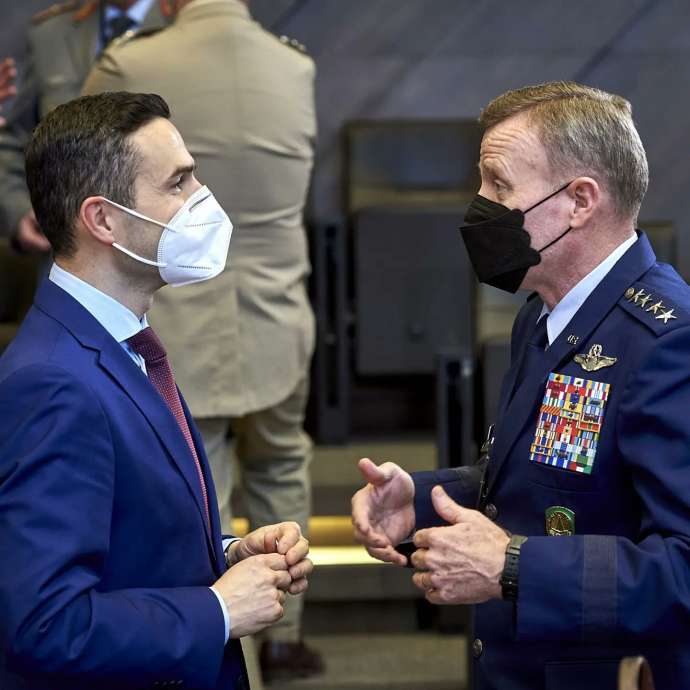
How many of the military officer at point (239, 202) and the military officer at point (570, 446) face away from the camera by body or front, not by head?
1

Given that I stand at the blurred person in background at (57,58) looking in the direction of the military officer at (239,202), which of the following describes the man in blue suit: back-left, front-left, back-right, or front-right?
front-right

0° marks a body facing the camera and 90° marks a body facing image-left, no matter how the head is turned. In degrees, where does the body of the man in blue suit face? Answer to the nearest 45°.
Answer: approximately 270°

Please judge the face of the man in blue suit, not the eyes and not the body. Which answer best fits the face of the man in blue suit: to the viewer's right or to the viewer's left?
to the viewer's right

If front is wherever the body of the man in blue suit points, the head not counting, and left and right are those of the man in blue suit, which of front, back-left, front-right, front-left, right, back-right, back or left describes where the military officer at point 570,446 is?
front

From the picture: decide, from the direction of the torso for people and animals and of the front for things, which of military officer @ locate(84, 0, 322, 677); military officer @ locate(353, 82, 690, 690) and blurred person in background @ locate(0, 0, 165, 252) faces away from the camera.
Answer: military officer @ locate(84, 0, 322, 677)

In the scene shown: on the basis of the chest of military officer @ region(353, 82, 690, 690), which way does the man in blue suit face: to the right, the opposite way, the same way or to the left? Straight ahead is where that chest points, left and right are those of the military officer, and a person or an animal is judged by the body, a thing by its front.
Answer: the opposite way

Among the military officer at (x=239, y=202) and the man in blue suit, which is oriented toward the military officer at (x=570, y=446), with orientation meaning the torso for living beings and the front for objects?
the man in blue suit

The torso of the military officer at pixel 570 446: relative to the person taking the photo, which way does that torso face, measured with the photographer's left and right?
facing to the left of the viewer

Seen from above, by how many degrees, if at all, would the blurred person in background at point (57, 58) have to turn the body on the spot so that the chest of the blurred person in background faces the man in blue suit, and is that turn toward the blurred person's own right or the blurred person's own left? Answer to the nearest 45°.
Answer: approximately 45° to the blurred person's own right

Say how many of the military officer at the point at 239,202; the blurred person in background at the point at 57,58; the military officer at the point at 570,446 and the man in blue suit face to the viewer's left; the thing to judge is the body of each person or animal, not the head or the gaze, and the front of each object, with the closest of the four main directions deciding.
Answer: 1

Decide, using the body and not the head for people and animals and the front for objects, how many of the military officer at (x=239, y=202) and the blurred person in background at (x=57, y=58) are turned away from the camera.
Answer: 1

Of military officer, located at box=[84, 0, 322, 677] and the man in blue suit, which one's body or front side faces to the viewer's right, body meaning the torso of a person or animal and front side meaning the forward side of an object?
the man in blue suit

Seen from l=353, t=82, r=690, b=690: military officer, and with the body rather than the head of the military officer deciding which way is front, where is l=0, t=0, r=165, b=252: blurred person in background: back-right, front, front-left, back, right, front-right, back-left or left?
front-right

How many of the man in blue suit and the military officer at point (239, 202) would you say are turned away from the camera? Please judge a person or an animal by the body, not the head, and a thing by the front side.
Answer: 1

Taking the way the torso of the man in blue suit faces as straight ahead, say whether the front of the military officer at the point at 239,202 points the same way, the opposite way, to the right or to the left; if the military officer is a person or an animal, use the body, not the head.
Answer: to the left

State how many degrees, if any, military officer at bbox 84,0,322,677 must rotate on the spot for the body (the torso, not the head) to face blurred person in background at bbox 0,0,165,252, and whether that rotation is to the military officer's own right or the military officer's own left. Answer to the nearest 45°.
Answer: approximately 45° to the military officer's own left

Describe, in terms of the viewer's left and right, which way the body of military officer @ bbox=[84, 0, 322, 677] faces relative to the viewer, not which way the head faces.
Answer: facing away from the viewer

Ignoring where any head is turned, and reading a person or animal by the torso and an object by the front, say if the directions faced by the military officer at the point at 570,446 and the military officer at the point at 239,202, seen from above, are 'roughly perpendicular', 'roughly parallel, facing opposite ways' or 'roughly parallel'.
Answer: roughly perpendicular

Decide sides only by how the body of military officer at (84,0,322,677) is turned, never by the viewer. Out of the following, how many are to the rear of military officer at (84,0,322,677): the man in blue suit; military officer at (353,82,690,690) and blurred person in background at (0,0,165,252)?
2

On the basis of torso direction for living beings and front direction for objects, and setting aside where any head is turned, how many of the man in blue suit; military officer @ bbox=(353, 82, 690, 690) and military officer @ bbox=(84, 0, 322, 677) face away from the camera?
1
